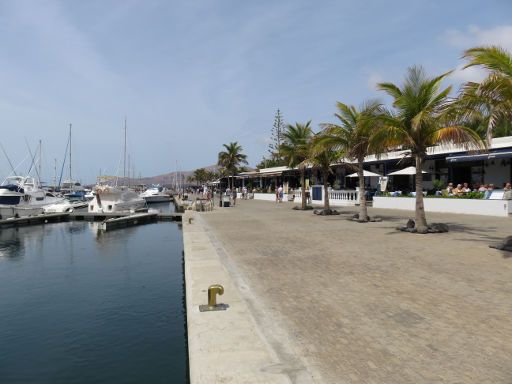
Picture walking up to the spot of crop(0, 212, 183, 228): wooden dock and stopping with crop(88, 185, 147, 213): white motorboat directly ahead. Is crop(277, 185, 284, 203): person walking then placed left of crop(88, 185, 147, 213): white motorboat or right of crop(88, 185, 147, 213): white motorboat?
right

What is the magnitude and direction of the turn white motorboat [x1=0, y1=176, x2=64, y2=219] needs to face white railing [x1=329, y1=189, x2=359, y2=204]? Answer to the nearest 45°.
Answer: approximately 45° to its right

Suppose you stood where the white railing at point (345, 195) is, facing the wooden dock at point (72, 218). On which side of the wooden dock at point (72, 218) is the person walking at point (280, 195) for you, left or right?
right

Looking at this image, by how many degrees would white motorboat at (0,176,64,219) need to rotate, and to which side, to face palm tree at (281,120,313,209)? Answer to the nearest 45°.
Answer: approximately 45° to its right

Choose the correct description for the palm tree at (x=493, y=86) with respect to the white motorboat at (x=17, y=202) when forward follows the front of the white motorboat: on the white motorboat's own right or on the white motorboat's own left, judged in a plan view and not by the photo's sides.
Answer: on the white motorboat's own right

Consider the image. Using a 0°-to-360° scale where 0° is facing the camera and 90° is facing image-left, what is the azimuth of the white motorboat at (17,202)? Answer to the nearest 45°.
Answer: approximately 270°

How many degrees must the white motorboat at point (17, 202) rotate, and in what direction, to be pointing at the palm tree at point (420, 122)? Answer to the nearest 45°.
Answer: approximately 90° to its right

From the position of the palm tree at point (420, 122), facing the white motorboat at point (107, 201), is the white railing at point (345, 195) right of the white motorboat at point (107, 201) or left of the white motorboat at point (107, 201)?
right
